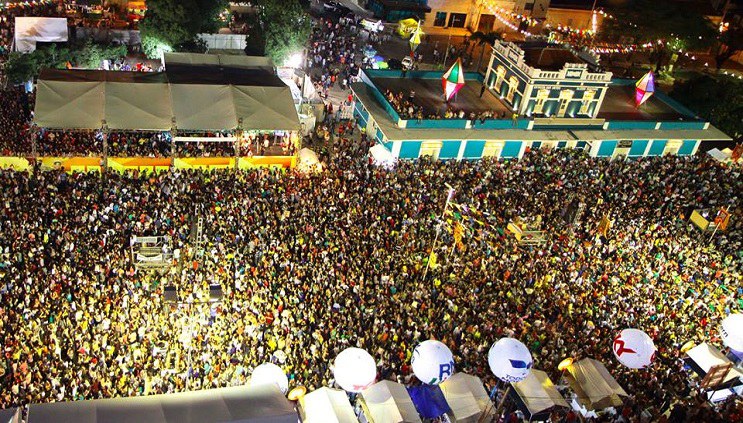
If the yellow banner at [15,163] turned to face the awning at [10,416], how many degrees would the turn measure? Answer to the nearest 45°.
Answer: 0° — it already faces it

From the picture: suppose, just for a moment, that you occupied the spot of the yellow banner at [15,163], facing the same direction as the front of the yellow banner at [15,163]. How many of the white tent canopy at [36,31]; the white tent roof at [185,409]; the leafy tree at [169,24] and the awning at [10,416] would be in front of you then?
2

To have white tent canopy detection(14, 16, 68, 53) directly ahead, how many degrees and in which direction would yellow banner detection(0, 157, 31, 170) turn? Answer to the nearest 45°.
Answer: approximately 180°

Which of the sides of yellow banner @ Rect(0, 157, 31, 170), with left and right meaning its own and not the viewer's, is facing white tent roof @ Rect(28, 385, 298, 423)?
front

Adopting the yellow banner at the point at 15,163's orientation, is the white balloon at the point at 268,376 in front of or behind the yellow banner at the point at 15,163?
in front

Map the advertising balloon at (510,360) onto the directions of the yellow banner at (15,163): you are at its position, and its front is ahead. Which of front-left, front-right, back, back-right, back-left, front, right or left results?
front-left

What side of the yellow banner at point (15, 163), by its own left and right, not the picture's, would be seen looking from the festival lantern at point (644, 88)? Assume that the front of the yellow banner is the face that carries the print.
left

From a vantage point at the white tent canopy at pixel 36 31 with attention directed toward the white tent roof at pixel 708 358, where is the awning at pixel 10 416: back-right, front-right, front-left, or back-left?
front-right

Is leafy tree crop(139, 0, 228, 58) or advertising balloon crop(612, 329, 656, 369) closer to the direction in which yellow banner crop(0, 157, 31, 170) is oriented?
the advertising balloon

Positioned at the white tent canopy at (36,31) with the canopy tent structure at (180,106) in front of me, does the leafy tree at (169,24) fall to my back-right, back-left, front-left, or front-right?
front-left

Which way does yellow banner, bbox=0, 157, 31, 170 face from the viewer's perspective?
toward the camera

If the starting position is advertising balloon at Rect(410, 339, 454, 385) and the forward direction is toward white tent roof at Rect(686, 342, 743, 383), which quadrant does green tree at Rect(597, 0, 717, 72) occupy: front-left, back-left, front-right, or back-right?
front-left

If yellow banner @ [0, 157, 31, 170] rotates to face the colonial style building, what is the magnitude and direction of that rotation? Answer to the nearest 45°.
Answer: approximately 90° to its left

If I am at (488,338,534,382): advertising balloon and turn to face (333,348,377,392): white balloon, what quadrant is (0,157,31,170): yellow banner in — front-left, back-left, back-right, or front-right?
front-right

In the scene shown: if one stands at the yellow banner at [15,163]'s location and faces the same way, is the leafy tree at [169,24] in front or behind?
behind
